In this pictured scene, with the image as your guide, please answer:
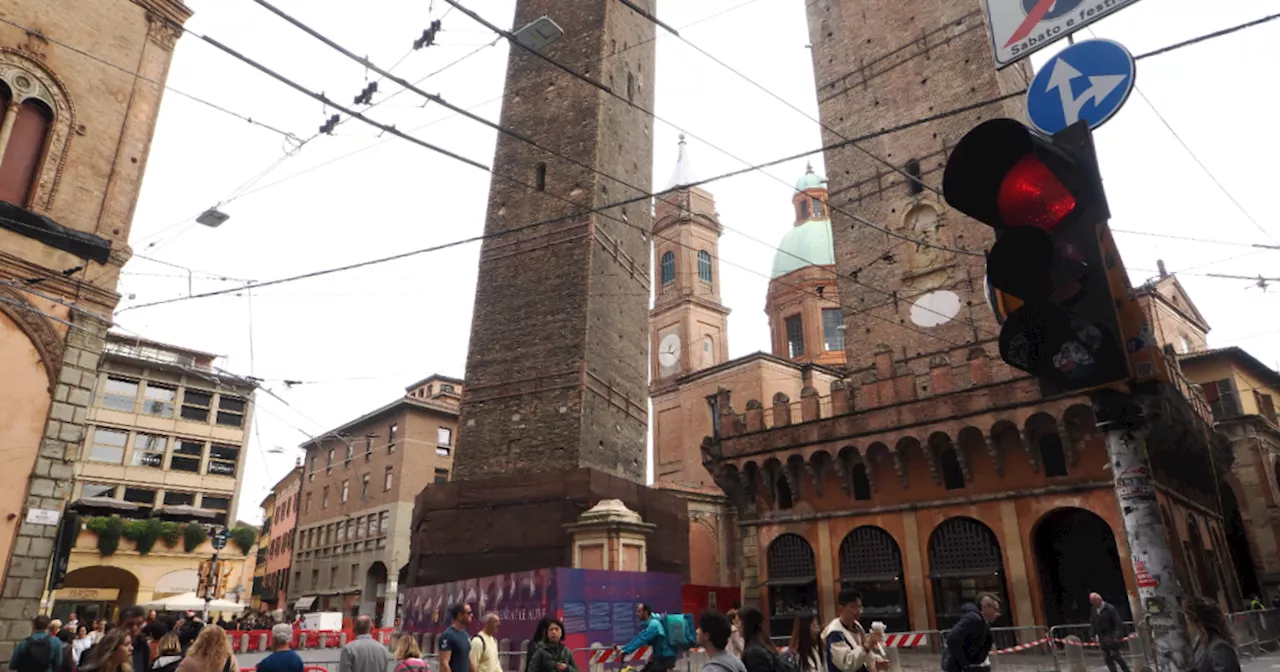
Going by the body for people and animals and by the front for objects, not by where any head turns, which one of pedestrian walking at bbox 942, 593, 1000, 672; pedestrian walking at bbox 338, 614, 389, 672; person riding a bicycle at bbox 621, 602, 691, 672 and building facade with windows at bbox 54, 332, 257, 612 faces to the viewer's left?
person riding a bicycle at bbox 621, 602, 691, 672

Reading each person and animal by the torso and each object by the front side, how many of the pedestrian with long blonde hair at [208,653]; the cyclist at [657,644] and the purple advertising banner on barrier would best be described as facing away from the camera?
1

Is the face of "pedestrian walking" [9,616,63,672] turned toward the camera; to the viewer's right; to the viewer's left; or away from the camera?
away from the camera

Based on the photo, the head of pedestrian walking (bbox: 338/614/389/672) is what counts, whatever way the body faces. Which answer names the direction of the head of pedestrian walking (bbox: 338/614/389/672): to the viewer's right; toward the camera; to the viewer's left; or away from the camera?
away from the camera

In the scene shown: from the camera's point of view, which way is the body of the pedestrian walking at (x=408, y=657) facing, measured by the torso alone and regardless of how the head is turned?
away from the camera

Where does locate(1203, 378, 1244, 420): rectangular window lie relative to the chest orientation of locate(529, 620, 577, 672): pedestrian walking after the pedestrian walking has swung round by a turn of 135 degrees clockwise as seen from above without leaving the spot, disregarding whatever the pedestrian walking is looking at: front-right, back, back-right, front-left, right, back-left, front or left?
right

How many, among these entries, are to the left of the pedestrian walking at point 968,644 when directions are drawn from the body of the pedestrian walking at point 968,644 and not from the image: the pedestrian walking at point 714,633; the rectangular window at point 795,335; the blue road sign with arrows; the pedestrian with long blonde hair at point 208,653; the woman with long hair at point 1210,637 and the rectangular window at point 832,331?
2

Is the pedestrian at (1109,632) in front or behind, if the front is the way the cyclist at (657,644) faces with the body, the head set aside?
behind

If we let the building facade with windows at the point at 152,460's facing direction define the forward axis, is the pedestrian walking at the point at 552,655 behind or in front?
in front

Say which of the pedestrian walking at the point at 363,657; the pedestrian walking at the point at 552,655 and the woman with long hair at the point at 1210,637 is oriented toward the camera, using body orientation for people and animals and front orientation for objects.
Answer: the pedestrian walking at the point at 552,655

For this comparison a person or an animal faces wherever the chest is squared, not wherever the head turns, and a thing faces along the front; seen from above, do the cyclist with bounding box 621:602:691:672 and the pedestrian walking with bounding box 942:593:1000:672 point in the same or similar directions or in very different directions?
very different directions
